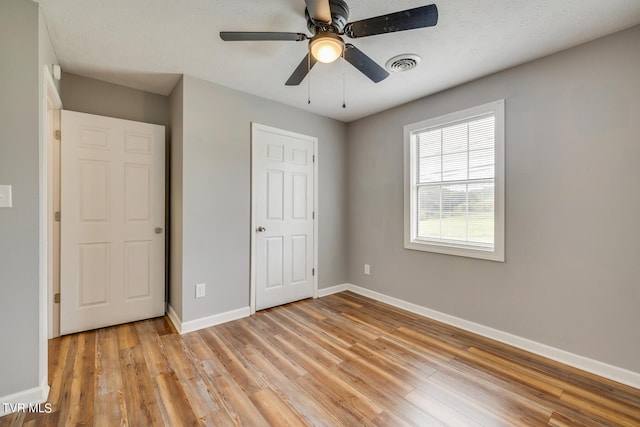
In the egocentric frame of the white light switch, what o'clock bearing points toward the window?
The window is roughly at 10 o'clock from the white light switch.

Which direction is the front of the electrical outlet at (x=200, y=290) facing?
toward the camera

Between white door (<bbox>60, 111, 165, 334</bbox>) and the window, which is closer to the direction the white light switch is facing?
the window

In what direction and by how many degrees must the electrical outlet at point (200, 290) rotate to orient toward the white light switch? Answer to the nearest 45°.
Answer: approximately 45° to its right

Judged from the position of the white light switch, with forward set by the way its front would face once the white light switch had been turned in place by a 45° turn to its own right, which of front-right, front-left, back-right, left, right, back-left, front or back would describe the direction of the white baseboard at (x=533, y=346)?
left

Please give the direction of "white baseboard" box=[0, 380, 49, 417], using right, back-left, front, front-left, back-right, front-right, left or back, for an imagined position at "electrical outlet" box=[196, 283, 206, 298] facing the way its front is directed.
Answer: front-right

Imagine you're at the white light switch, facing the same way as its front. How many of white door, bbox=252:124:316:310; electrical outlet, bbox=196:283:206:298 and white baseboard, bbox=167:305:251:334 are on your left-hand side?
3

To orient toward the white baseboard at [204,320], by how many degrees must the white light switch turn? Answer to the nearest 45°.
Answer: approximately 90° to its left
